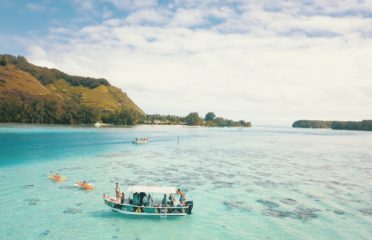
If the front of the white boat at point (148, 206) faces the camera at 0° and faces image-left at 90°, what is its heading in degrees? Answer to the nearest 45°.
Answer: approximately 90°
